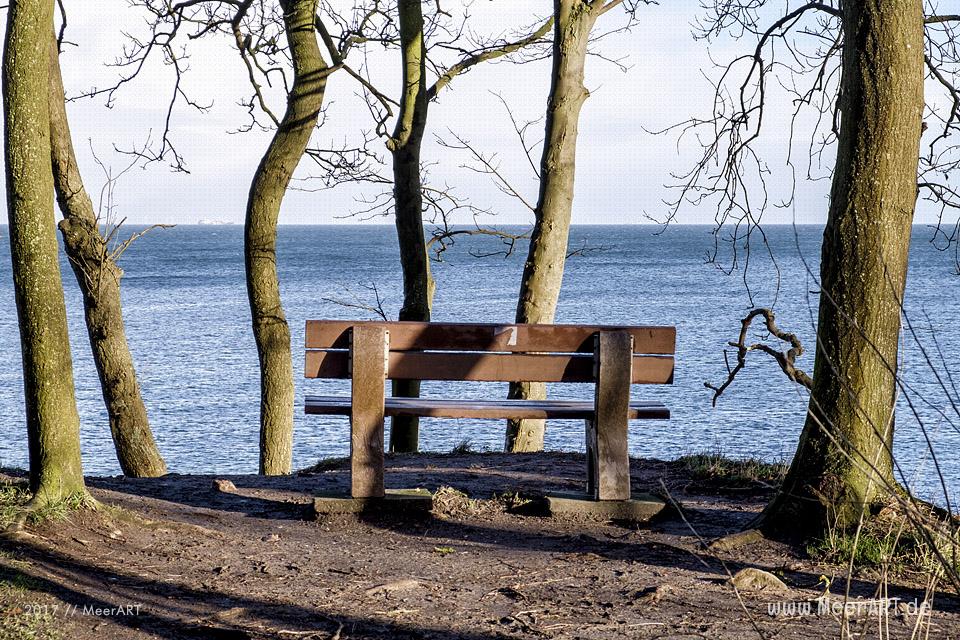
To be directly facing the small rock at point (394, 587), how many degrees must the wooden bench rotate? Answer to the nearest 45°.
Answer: approximately 180°

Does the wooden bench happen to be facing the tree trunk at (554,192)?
yes

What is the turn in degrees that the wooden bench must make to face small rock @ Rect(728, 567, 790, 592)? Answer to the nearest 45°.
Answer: approximately 135° to its right

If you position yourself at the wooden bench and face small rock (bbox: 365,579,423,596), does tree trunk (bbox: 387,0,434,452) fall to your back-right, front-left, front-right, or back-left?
back-right

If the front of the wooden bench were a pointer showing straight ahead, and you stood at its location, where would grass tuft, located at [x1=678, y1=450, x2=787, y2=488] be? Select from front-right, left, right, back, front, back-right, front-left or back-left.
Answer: front-right

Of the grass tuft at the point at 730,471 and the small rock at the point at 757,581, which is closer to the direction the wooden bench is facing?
the grass tuft

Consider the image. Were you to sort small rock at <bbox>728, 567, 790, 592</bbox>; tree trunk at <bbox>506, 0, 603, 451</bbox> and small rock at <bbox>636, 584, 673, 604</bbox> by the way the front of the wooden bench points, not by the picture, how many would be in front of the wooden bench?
1

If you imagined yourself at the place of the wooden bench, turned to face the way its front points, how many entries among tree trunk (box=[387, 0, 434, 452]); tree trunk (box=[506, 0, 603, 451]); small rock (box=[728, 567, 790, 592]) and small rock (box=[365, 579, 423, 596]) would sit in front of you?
2

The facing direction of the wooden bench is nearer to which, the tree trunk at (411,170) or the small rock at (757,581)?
the tree trunk

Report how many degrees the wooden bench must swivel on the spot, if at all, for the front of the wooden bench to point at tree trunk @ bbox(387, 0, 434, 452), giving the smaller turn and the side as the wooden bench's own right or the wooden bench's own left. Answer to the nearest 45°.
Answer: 0° — it already faces it

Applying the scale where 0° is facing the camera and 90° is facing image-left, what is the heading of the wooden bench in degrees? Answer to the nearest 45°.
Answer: approximately 180°
